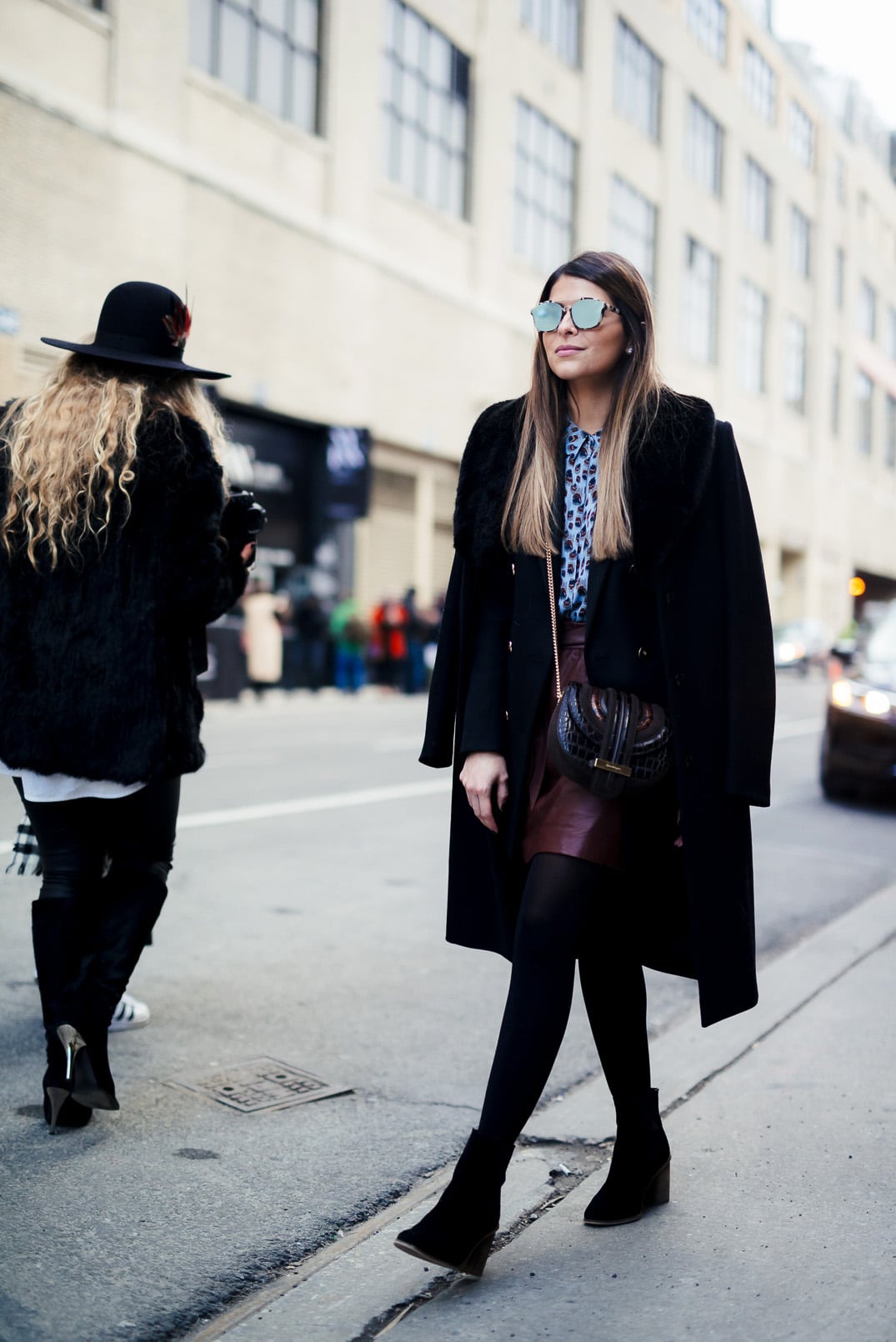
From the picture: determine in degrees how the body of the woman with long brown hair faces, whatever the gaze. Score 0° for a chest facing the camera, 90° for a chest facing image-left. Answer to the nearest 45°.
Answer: approximately 45°

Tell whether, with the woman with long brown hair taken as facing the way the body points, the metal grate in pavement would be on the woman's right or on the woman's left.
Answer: on the woman's right

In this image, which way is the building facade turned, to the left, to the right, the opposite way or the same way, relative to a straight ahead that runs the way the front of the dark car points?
to the left

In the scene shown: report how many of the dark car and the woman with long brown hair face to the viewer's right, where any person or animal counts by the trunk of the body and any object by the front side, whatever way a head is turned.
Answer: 0

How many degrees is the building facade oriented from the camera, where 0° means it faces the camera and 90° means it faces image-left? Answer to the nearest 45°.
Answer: approximately 315°

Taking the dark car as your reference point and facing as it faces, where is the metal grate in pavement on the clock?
The metal grate in pavement is roughly at 11 o'clock from the dark car.

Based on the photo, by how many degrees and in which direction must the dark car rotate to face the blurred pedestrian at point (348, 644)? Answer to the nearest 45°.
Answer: approximately 90° to its right

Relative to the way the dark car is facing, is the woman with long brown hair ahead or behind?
ahead

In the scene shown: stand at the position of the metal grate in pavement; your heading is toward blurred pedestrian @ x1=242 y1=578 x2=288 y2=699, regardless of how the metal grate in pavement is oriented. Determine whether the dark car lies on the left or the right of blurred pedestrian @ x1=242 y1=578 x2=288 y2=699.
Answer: right

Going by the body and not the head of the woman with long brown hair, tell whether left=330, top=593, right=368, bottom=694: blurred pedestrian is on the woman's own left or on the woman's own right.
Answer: on the woman's own right

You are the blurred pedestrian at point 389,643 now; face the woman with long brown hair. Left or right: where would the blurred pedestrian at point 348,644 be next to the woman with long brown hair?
right

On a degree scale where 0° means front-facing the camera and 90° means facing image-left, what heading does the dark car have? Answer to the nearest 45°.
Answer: approximately 45°

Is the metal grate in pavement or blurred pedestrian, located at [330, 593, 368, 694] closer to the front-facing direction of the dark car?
the metal grate in pavement

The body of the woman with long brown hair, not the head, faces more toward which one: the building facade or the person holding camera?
the person holding camera
